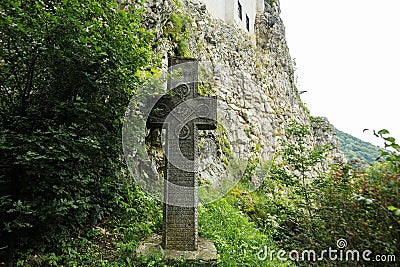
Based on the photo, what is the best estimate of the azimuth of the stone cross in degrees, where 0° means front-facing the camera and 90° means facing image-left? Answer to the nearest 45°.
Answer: approximately 0°
